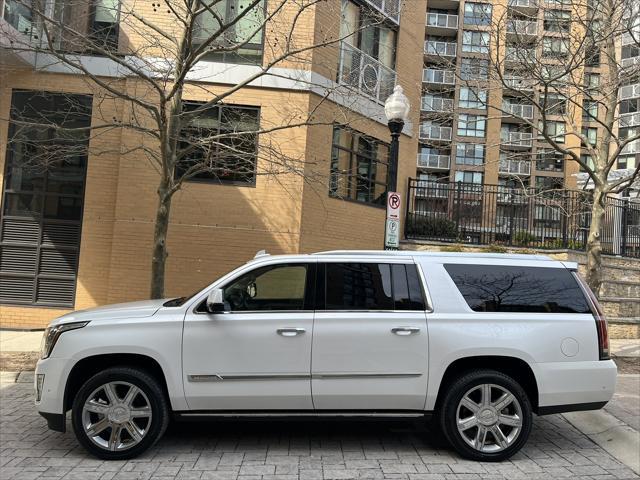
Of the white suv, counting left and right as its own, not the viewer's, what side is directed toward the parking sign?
right

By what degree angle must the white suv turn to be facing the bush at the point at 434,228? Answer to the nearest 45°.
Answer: approximately 90° to its right

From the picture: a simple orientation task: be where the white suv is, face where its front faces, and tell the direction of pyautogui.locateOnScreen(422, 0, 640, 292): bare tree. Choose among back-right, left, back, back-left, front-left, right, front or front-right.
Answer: back-right

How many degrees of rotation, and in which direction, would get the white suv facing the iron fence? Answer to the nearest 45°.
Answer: approximately 135° to its right

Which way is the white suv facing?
to the viewer's left
